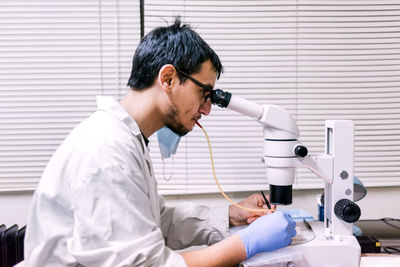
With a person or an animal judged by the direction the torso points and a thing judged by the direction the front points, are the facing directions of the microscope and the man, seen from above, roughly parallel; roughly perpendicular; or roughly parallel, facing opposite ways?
roughly parallel, facing opposite ways

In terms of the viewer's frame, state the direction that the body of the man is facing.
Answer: to the viewer's right

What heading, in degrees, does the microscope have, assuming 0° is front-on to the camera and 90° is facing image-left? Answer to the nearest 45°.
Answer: approximately 90°

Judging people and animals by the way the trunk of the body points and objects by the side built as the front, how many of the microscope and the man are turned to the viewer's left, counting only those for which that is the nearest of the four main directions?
1

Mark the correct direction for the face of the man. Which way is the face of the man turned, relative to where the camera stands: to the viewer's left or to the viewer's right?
to the viewer's right
